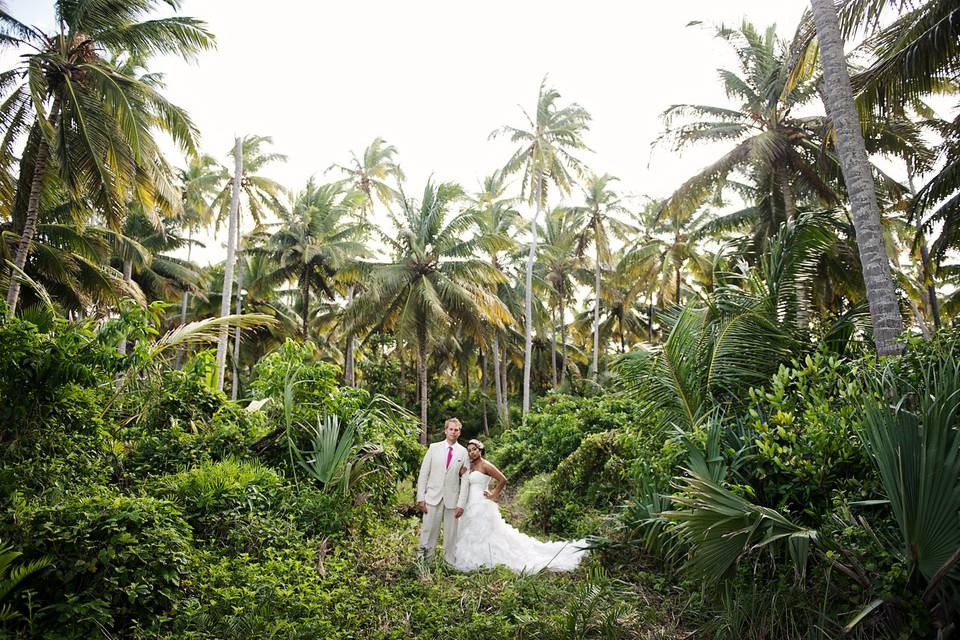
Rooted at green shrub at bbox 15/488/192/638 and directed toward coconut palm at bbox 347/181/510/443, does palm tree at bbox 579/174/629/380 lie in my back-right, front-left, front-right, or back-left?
front-right

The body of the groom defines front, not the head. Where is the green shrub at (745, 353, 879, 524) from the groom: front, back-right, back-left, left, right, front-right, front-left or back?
front-left

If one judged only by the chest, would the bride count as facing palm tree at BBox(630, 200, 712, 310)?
no

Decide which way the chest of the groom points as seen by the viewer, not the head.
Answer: toward the camera

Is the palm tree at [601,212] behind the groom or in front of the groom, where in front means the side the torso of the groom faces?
behind

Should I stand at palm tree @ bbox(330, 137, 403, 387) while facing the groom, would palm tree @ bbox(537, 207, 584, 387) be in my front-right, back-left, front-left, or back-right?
front-left

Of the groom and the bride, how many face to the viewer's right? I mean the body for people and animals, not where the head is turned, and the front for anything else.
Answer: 0

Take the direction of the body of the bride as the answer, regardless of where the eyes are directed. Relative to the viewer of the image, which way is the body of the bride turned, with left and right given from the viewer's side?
facing the viewer and to the left of the viewer

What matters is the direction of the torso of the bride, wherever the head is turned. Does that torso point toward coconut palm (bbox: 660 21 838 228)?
no

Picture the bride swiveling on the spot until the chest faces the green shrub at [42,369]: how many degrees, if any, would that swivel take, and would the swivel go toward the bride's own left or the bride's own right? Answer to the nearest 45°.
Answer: approximately 45° to the bride's own right

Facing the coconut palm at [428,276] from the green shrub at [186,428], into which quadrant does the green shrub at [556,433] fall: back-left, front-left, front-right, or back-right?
front-right

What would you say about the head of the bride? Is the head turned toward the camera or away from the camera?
toward the camera

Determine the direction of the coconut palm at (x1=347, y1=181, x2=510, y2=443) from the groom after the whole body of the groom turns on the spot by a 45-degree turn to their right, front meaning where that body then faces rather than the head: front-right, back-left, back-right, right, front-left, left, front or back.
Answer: back-right

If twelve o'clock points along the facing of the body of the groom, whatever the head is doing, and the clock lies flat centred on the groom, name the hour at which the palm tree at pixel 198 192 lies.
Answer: The palm tree is roughly at 5 o'clock from the groom.

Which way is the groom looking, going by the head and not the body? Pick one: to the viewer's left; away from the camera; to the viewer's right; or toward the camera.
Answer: toward the camera

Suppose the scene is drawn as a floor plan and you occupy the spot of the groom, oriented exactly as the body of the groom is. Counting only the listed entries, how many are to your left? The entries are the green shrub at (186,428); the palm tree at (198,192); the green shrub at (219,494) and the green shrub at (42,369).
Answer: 0

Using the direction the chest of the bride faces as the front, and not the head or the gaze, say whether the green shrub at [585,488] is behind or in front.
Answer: behind

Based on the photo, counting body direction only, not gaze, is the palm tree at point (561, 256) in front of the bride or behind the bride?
behind

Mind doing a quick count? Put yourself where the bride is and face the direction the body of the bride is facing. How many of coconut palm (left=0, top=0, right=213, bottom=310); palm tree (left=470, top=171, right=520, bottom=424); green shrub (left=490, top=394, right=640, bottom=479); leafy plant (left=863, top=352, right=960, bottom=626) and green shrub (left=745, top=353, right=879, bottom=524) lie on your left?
2

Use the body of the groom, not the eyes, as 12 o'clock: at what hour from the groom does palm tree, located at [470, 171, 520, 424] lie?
The palm tree is roughly at 6 o'clock from the groom.

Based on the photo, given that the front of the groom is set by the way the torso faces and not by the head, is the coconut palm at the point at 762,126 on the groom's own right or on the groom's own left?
on the groom's own left
